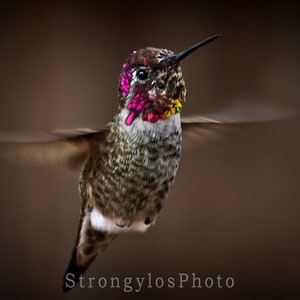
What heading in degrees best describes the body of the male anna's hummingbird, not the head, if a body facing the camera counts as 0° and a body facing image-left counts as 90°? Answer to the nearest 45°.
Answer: approximately 315°
